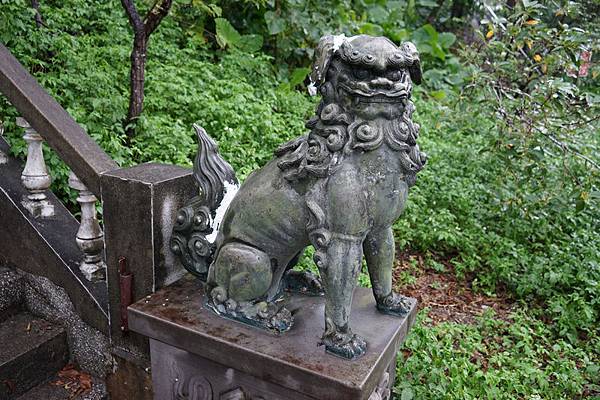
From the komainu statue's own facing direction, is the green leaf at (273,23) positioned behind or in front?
behind

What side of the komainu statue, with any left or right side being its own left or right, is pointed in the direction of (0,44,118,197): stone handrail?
back

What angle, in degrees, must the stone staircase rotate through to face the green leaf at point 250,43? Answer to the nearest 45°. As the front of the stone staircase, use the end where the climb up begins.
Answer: approximately 90° to its left

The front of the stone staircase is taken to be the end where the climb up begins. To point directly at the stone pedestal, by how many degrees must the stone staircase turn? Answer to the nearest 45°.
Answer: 0° — it already faces it

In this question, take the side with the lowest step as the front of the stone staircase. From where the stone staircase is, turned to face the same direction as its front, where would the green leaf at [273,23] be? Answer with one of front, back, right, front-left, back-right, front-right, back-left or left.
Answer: left

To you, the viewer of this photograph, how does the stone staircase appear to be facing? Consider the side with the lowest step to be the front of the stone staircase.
facing the viewer and to the right of the viewer

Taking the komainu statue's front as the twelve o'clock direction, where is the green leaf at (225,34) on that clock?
The green leaf is roughly at 7 o'clock from the komainu statue.

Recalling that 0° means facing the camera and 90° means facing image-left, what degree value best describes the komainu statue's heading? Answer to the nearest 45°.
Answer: approximately 315°

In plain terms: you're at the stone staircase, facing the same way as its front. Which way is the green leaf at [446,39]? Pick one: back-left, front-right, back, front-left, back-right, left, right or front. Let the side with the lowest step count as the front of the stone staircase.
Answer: left

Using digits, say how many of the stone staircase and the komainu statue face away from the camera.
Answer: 0

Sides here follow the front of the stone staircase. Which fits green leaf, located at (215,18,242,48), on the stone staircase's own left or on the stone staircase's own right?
on the stone staircase's own left

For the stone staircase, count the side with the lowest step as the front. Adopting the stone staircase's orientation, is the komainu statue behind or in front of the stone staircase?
in front
